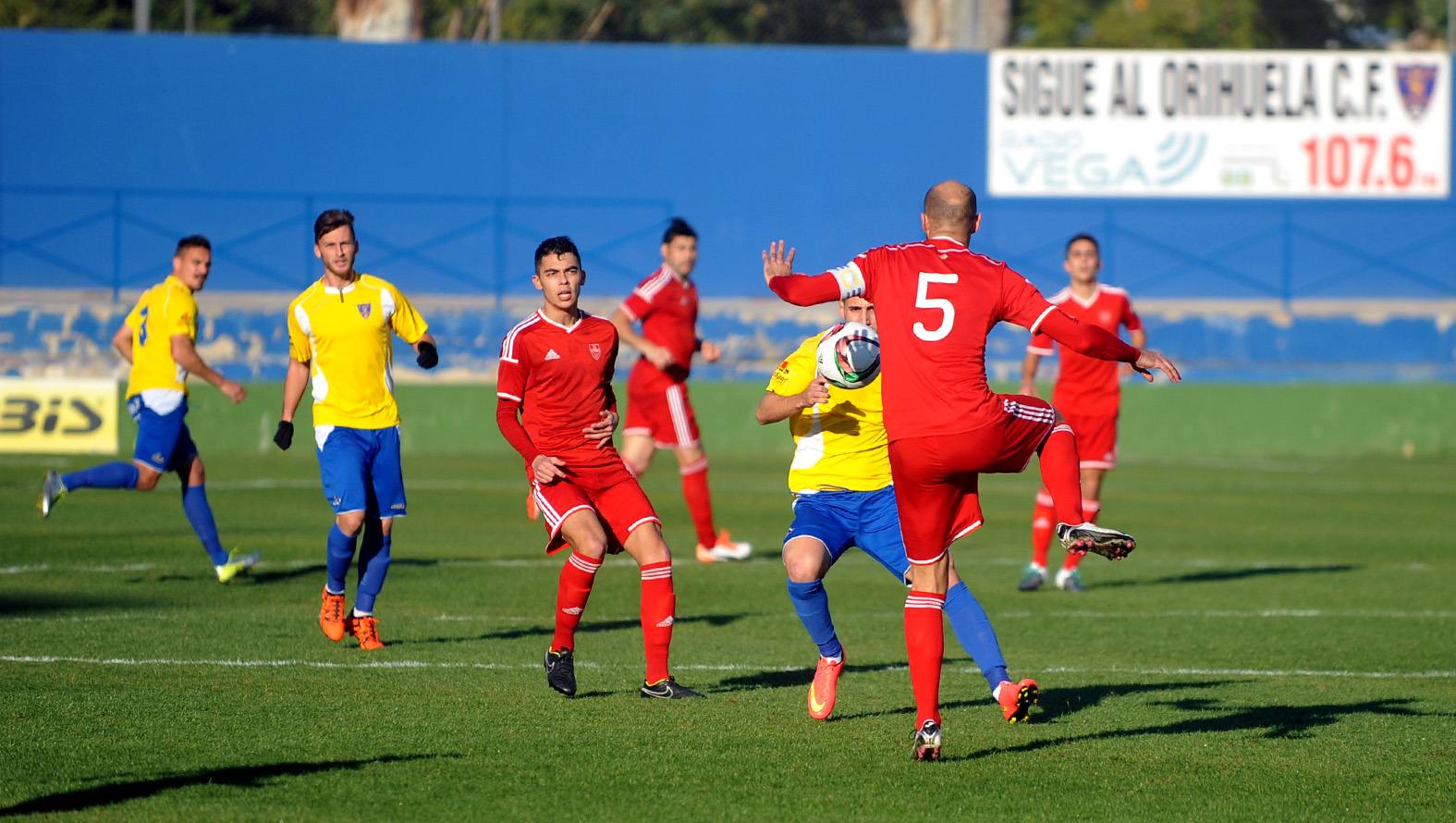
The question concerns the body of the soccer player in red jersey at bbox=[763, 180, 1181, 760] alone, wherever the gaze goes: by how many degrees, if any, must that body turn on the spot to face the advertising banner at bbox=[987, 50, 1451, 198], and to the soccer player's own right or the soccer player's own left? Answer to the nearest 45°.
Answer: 0° — they already face it

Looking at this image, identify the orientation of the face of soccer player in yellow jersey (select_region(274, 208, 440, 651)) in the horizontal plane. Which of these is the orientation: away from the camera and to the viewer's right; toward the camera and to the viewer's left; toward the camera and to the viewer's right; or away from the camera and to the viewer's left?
toward the camera and to the viewer's right

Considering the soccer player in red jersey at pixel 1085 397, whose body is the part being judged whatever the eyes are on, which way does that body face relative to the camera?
toward the camera

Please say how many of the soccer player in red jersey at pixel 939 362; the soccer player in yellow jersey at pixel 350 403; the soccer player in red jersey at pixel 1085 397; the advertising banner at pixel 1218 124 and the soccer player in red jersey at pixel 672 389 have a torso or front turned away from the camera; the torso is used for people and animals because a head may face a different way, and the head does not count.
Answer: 1

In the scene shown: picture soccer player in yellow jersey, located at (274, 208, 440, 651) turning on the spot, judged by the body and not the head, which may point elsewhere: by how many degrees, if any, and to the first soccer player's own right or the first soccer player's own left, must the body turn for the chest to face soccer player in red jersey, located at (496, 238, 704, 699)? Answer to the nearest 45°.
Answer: approximately 45° to the first soccer player's own left

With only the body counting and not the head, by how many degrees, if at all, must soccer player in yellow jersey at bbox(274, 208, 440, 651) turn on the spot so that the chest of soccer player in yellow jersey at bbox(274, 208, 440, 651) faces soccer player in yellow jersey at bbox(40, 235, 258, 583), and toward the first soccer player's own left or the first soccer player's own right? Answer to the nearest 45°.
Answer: approximately 135° to the first soccer player's own right

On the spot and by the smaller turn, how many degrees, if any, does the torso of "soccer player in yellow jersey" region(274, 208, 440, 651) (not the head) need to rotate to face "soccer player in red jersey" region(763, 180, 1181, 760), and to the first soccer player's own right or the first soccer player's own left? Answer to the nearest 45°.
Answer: approximately 45° to the first soccer player's own left

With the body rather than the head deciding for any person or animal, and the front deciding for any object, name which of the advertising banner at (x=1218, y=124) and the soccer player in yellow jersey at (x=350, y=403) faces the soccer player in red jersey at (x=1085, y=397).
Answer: the advertising banner

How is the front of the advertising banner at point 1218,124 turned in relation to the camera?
facing the viewer

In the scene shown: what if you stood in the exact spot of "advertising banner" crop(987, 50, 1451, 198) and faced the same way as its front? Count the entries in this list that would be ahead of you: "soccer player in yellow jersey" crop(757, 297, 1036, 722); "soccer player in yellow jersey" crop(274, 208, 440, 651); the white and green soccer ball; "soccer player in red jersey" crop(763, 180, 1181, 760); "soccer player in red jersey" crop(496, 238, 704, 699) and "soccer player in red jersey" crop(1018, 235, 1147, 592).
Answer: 6

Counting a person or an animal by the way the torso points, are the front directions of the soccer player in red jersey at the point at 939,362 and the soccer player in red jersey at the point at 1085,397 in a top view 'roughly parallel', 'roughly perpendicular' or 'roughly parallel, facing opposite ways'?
roughly parallel, facing opposite ways

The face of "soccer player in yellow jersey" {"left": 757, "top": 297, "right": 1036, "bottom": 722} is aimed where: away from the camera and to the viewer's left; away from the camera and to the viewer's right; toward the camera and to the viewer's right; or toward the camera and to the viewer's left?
toward the camera and to the viewer's right

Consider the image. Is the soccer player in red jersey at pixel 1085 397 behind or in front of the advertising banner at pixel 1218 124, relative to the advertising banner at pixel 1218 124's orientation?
in front

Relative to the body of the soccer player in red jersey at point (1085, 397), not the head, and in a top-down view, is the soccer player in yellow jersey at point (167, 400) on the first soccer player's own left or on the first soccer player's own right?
on the first soccer player's own right

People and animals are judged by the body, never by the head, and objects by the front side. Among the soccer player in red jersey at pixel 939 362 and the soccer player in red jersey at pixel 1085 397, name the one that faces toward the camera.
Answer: the soccer player in red jersey at pixel 1085 397

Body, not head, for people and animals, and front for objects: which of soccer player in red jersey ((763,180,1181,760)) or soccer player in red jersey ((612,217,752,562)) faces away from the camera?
soccer player in red jersey ((763,180,1181,760))

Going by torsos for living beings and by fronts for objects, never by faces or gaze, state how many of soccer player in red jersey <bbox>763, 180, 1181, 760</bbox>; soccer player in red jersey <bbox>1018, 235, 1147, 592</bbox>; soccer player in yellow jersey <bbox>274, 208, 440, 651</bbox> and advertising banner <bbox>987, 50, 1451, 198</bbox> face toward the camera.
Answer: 3

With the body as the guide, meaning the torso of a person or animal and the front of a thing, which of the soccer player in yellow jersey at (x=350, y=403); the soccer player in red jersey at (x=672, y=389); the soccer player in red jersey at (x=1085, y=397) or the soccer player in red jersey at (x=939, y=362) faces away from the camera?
the soccer player in red jersey at (x=939, y=362)

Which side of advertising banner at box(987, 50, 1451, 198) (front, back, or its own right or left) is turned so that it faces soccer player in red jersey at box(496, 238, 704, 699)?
front
